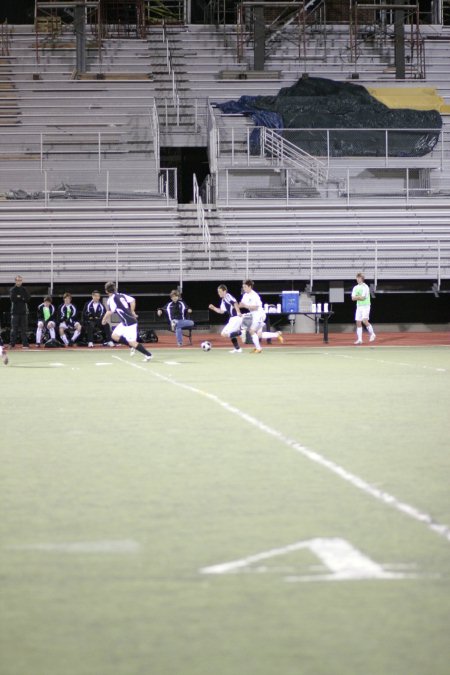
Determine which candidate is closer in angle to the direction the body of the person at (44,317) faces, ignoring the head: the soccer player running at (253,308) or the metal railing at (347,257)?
the soccer player running

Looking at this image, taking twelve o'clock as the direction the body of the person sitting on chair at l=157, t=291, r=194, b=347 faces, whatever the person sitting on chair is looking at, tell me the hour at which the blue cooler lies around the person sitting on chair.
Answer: The blue cooler is roughly at 8 o'clock from the person sitting on chair.

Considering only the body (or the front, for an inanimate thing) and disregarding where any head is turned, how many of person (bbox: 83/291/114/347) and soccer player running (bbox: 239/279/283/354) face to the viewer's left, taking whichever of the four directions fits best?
1

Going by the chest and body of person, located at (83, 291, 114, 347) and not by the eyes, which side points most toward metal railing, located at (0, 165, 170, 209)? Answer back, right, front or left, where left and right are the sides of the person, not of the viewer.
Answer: back

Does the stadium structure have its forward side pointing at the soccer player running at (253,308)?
yes

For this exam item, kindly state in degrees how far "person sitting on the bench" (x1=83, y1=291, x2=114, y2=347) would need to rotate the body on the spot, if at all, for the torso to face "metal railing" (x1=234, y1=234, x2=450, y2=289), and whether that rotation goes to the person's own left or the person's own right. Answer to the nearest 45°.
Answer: approximately 135° to the person's own left

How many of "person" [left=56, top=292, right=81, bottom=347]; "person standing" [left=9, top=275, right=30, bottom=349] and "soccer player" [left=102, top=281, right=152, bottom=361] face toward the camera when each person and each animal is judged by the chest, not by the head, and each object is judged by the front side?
2

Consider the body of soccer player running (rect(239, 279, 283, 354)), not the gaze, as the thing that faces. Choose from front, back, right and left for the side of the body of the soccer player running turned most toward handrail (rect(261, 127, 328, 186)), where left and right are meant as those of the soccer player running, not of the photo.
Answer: right

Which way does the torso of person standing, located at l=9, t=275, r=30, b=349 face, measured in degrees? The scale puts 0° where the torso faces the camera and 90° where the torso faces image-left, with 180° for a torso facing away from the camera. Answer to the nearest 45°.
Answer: approximately 0°
